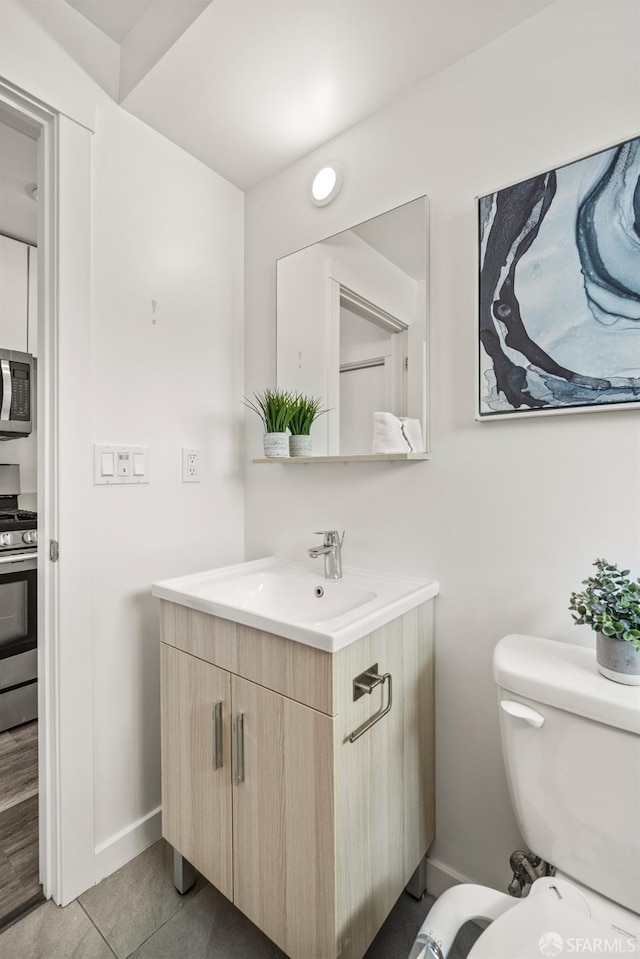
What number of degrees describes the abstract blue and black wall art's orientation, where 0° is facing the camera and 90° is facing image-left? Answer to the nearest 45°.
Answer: approximately 45°

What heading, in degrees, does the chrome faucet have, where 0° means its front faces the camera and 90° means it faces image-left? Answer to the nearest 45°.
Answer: approximately 45°

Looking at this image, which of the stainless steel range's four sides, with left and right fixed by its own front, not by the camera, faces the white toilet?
front

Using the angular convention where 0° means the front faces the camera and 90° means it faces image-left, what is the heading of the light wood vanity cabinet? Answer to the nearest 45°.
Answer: approximately 45°

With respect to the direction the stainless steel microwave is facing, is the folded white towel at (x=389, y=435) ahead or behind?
ahead

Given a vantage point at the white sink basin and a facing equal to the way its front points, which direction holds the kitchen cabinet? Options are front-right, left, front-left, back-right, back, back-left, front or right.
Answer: right

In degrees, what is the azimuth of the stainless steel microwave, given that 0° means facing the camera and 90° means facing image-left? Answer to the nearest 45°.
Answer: approximately 315°

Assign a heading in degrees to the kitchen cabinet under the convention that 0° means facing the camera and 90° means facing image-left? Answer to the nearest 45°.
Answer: approximately 315°

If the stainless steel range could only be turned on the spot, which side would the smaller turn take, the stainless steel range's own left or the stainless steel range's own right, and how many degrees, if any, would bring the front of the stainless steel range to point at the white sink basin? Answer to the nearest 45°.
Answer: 0° — it already faces it

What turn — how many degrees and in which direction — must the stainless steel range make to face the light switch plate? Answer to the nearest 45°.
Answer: approximately 45° to its right

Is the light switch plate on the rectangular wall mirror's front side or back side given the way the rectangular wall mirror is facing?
on the front side
